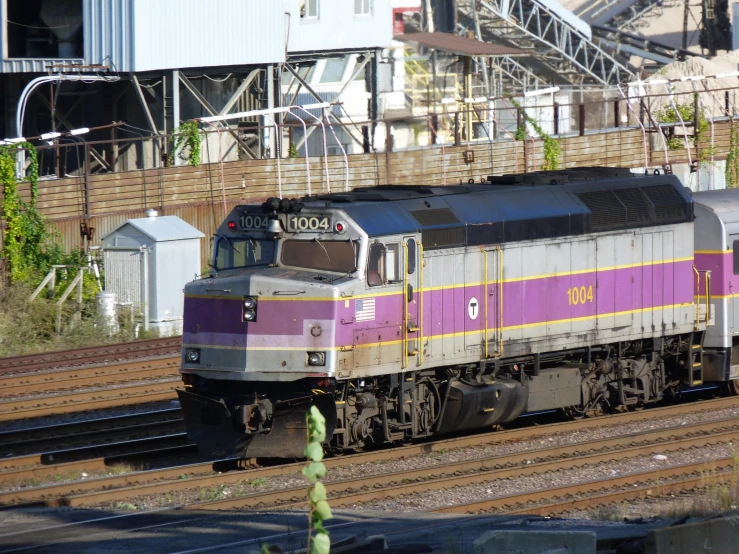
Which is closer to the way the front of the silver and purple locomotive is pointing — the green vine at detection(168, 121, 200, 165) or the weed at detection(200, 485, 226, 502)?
the weed

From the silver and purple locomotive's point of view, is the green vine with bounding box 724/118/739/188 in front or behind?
behind

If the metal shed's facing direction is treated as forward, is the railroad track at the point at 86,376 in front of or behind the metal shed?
in front

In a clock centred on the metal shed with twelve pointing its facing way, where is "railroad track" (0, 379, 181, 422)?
The railroad track is roughly at 11 o'clock from the metal shed.

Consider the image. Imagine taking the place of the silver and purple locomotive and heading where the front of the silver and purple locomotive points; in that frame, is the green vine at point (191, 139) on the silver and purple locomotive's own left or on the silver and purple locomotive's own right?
on the silver and purple locomotive's own right

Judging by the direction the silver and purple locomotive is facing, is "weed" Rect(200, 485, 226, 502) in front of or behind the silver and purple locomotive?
in front

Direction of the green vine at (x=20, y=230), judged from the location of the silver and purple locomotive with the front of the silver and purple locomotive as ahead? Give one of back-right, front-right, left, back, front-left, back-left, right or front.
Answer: right

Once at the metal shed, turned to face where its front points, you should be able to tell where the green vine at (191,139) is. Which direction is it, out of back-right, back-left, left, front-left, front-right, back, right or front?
back-right

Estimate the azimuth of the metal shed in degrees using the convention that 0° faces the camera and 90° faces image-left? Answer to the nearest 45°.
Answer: approximately 45°

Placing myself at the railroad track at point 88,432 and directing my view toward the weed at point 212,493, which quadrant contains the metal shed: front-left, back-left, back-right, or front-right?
back-left

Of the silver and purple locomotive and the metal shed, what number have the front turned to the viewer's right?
0
